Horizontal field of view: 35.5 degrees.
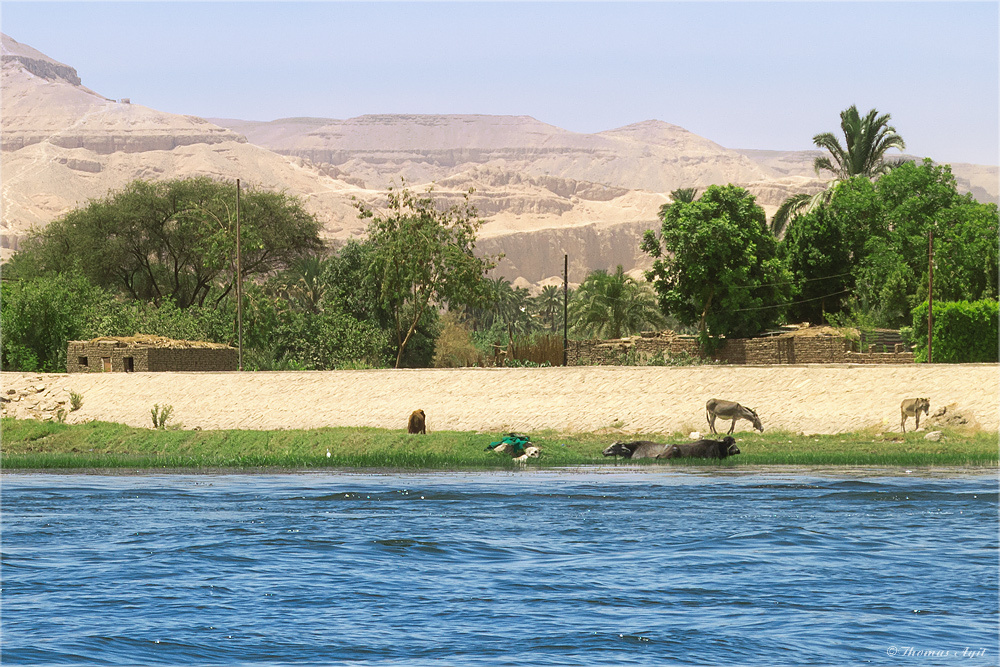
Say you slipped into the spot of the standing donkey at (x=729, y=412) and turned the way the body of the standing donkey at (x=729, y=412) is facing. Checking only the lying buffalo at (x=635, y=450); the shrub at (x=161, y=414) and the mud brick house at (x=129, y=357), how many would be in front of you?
0

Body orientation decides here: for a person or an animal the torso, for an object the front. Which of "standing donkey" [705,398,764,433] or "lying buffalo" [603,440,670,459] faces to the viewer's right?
the standing donkey

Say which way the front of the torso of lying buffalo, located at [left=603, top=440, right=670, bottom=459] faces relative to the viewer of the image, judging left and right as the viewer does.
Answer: facing to the left of the viewer

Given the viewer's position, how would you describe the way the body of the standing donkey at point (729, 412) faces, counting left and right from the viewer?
facing to the right of the viewer

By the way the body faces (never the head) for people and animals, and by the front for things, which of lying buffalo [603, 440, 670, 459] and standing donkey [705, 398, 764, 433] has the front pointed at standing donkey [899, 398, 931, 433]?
standing donkey [705, 398, 764, 433]

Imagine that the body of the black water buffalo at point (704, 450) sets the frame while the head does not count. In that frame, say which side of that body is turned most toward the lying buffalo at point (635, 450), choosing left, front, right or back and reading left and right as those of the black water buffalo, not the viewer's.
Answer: back

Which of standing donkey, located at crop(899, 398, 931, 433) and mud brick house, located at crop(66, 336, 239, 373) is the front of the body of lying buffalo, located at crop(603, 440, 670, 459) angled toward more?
the mud brick house

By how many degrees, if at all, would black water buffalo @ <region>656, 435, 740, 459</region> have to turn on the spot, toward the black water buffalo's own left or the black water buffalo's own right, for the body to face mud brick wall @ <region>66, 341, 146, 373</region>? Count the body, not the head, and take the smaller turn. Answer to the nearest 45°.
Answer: approximately 135° to the black water buffalo's own left

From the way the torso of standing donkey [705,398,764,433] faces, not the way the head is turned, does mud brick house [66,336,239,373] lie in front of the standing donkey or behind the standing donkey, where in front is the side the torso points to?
behind

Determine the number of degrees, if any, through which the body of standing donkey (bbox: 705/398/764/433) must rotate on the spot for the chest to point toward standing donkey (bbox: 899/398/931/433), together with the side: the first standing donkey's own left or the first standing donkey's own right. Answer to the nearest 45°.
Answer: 0° — it already faces it

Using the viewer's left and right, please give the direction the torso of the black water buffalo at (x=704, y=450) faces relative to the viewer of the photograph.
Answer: facing to the right of the viewer

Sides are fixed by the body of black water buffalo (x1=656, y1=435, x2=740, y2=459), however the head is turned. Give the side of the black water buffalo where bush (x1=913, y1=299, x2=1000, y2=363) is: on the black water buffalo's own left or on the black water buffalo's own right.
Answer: on the black water buffalo's own left

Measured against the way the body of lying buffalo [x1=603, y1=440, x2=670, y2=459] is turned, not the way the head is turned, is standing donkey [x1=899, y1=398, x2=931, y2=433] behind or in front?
behind

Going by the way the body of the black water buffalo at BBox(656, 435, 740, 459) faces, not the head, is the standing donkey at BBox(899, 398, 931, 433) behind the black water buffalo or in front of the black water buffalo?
in front

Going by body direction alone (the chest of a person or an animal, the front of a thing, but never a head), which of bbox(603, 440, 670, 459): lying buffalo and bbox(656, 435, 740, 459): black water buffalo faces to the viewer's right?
the black water buffalo
